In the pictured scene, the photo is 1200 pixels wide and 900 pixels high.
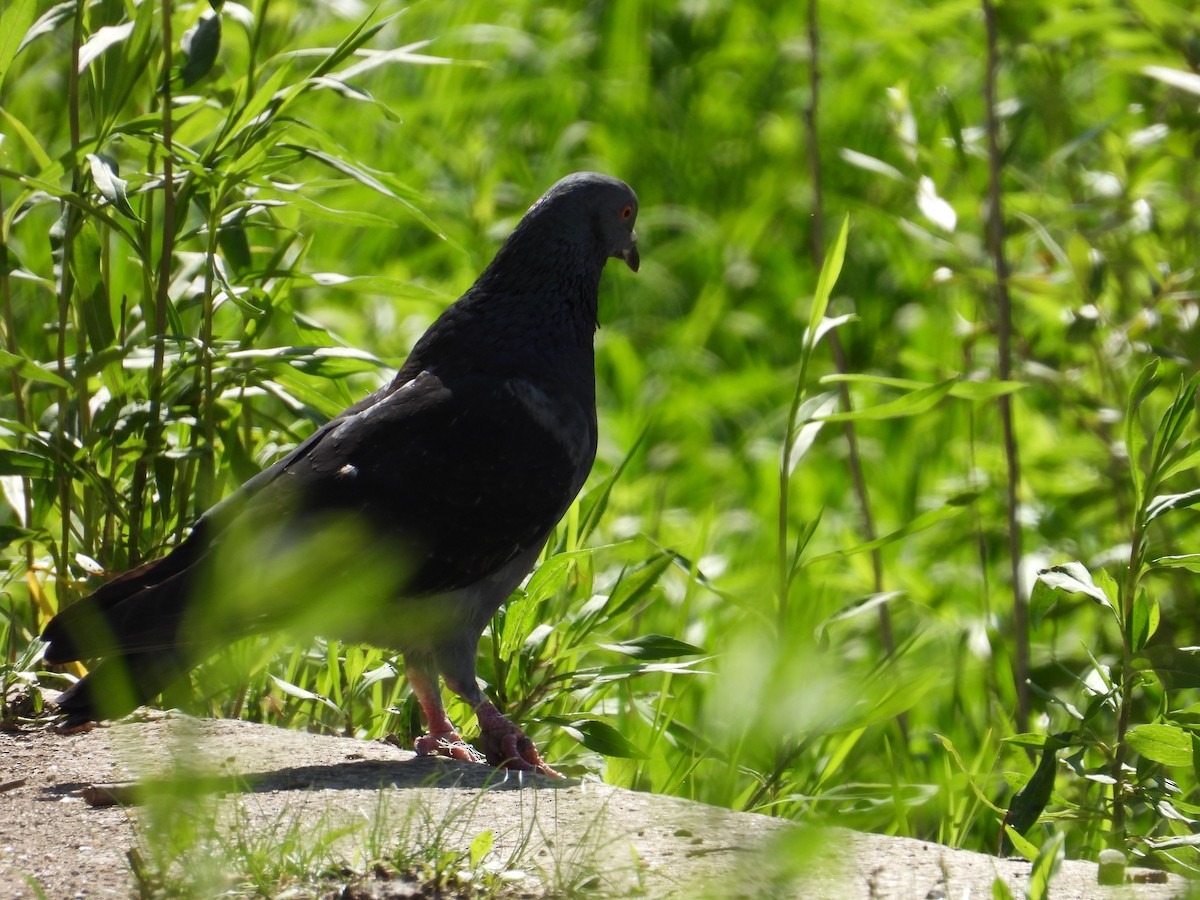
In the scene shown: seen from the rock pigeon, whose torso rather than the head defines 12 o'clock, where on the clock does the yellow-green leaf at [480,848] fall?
The yellow-green leaf is roughly at 3 o'clock from the rock pigeon.

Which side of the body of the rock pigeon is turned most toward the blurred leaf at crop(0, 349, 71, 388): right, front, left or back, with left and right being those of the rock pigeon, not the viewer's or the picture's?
back

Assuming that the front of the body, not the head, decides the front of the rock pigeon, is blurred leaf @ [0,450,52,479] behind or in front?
behind

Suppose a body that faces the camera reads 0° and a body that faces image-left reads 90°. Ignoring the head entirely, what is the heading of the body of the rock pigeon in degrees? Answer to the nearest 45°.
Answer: approximately 270°

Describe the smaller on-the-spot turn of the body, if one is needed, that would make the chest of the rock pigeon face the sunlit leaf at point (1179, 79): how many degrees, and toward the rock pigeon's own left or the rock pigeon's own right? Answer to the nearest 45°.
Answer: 0° — it already faces it

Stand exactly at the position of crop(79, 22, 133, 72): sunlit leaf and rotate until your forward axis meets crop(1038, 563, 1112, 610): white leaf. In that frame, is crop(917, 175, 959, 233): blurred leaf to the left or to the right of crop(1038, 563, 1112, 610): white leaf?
left

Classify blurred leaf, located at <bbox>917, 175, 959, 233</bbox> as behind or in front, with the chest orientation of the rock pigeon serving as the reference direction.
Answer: in front

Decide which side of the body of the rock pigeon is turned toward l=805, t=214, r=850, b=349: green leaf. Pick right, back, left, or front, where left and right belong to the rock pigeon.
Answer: front

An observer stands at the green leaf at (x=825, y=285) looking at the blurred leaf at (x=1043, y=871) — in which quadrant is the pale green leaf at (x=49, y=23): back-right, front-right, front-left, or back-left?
back-right
